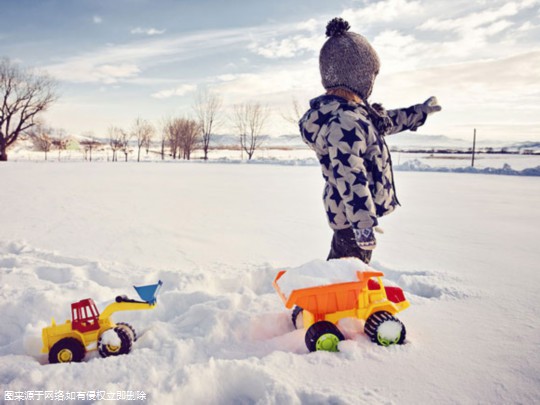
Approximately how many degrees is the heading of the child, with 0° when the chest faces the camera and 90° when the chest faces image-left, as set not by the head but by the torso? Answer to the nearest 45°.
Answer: approximately 225°

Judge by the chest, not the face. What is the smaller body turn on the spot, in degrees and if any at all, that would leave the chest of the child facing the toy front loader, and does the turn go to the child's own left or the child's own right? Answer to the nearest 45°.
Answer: approximately 180°

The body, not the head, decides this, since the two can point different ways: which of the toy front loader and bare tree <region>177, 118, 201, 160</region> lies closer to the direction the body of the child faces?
the bare tree
